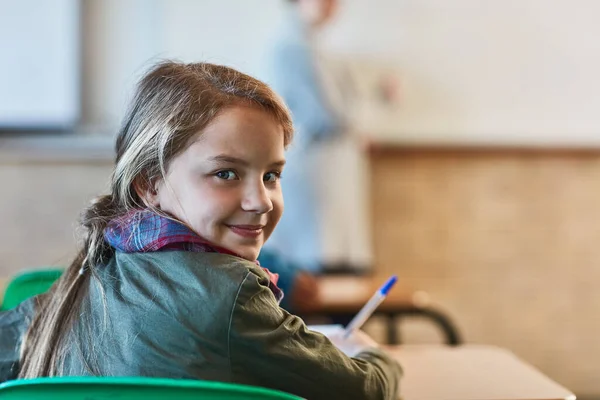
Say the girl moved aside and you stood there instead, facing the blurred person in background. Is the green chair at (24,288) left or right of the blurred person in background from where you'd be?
left

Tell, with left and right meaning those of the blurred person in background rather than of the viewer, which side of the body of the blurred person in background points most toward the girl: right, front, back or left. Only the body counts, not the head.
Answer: right

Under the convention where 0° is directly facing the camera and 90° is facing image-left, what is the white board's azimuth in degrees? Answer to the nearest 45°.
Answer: approximately 0°

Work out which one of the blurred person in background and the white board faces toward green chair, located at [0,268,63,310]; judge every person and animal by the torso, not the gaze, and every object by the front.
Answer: the white board

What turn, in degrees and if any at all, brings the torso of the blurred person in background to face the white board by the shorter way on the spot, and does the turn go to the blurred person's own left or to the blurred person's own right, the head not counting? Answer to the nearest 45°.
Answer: approximately 180°

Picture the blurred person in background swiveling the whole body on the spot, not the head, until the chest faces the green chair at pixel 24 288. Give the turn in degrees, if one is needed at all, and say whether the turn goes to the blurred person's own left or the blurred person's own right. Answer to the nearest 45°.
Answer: approximately 90° to the blurred person's own right

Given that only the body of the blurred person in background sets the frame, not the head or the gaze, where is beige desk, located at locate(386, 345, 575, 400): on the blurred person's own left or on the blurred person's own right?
on the blurred person's own right

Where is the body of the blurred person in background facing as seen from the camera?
to the viewer's right

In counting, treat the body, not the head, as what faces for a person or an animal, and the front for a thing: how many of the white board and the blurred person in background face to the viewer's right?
1

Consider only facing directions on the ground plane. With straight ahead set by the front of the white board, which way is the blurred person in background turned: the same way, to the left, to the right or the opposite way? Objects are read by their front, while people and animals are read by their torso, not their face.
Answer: to the left

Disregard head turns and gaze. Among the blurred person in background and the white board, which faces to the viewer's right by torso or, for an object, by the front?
the blurred person in background
